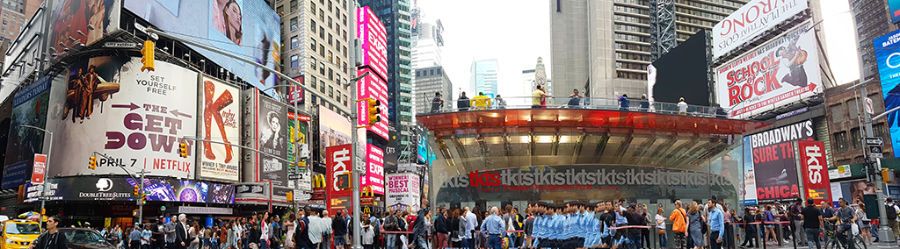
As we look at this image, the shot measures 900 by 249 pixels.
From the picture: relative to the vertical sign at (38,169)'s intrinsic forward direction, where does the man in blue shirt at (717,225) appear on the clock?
The man in blue shirt is roughly at 11 o'clock from the vertical sign.

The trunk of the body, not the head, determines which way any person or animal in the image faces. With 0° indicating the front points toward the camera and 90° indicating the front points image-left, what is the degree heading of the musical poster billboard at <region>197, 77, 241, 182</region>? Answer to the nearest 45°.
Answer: approximately 315°

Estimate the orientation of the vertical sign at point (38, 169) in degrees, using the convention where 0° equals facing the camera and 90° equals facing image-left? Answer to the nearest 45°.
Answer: approximately 0°

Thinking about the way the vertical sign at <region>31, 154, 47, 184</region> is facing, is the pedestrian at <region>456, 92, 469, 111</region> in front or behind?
in front

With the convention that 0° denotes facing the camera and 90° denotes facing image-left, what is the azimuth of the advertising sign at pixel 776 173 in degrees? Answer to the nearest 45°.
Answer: approximately 45°

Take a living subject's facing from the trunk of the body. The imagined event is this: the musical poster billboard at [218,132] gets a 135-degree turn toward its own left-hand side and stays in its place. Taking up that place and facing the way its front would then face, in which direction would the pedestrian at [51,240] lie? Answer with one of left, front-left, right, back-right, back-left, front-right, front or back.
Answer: back

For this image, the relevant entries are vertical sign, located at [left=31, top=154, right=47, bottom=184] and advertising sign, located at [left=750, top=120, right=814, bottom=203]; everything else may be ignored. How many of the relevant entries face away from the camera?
0
